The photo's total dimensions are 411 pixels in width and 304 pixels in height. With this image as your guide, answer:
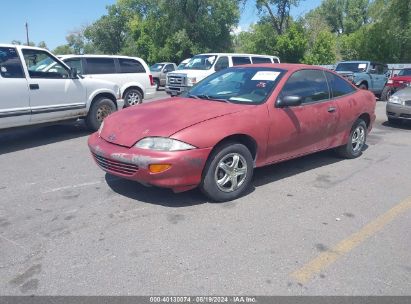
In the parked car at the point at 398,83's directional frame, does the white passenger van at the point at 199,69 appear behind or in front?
in front

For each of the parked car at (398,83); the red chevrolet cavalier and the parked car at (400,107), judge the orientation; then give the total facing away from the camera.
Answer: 0

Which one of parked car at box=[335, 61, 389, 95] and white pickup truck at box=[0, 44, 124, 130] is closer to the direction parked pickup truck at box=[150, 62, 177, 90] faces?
the white pickup truck

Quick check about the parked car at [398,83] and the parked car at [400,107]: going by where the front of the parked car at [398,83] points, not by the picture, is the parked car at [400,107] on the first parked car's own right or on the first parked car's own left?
on the first parked car's own left

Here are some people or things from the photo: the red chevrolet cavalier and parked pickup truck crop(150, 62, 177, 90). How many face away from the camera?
0

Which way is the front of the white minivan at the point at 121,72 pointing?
to the viewer's left

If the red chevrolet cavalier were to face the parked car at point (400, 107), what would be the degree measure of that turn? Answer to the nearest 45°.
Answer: approximately 180°

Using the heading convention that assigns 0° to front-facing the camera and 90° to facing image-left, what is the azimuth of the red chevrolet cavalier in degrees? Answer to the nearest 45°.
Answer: approximately 45°

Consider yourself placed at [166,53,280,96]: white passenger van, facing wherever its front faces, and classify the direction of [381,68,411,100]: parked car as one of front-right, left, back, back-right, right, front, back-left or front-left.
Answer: back-left

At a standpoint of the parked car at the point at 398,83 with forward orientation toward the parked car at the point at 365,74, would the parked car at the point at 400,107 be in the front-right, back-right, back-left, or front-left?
back-left

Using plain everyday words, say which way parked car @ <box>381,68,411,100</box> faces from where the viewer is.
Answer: facing the viewer and to the left of the viewer

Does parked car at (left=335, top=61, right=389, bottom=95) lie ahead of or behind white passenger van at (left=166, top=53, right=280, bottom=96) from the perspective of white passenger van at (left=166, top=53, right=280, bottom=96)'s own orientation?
behind
